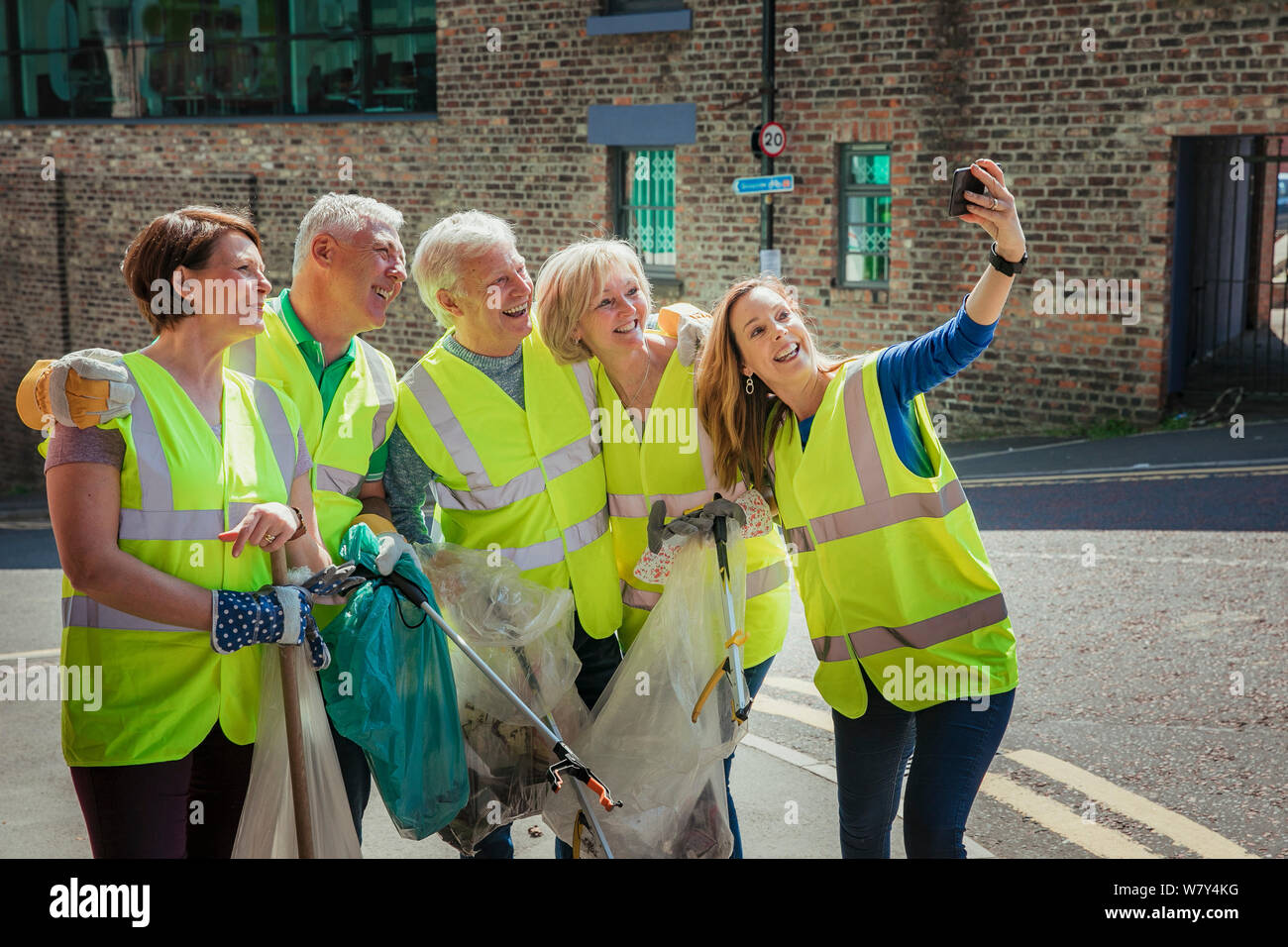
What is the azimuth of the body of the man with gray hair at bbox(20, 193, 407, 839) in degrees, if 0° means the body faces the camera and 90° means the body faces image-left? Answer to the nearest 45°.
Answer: approximately 315°

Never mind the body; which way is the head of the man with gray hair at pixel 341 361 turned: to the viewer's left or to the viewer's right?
to the viewer's right

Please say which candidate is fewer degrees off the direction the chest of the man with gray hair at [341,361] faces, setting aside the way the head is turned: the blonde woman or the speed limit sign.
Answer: the blonde woman

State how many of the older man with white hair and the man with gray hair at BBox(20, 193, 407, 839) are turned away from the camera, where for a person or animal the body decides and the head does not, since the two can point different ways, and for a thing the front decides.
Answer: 0

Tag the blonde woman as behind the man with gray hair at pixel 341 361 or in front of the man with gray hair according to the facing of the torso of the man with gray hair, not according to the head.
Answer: in front

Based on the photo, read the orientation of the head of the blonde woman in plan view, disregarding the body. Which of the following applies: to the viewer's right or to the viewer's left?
to the viewer's right
